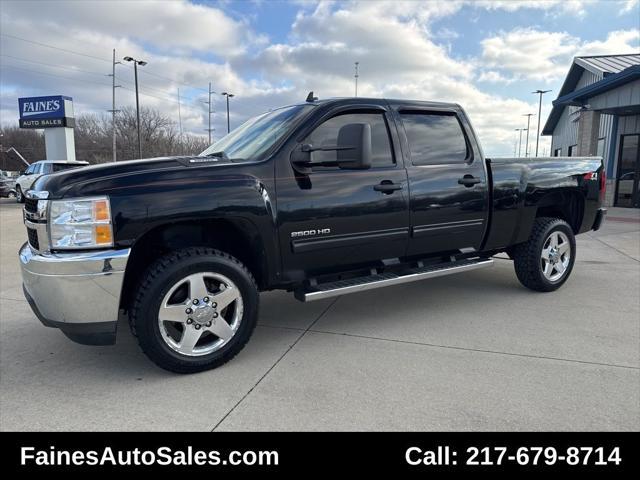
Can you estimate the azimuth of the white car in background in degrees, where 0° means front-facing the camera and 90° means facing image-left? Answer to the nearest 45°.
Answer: approximately 45°

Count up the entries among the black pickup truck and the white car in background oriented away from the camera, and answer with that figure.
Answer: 0

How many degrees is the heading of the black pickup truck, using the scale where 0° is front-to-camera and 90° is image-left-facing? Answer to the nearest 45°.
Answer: approximately 45°

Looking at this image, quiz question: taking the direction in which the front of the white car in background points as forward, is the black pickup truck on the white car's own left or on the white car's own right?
on the white car's own left

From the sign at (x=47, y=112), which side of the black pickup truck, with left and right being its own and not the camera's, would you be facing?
right

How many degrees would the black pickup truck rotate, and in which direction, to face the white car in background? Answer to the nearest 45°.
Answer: approximately 90° to its right
